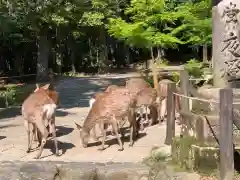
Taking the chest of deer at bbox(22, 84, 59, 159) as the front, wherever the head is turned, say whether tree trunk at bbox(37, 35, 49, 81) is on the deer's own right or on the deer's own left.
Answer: on the deer's own right

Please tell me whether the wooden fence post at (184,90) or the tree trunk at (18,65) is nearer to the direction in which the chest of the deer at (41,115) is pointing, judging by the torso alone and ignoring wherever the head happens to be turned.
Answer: the tree trunk

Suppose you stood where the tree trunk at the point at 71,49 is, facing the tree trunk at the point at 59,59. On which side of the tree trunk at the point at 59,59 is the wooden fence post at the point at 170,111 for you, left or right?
left

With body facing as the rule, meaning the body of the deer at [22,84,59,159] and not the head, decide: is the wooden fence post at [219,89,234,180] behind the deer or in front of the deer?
behind
